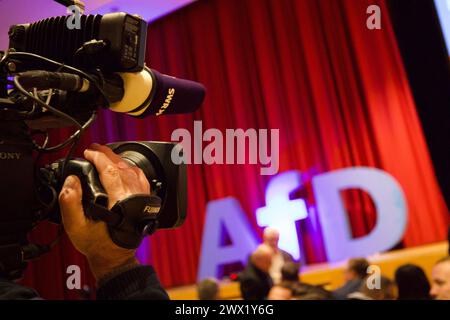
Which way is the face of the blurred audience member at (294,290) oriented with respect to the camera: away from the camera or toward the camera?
away from the camera

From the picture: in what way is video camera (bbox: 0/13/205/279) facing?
to the viewer's right
